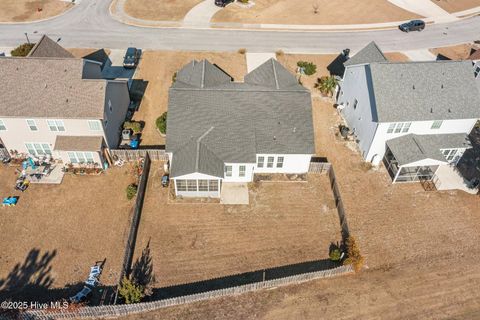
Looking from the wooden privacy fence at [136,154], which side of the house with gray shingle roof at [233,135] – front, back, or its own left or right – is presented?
left

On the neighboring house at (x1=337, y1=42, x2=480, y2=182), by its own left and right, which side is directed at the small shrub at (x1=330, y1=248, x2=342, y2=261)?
back

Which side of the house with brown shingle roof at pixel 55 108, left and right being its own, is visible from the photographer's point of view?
back

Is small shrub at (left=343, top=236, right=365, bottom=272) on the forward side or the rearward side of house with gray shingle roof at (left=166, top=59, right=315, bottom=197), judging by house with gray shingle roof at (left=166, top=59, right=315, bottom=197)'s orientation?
on the rearward side

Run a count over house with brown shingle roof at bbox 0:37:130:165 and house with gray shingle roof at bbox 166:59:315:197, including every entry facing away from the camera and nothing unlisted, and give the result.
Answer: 2

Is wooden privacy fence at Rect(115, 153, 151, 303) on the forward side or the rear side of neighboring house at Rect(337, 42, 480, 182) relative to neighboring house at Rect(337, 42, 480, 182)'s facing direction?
on the rear side

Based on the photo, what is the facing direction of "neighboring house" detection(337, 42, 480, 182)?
away from the camera

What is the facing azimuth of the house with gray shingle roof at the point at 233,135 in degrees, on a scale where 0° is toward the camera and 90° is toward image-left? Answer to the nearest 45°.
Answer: approximately 180°

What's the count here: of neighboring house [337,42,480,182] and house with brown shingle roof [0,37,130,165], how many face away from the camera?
2

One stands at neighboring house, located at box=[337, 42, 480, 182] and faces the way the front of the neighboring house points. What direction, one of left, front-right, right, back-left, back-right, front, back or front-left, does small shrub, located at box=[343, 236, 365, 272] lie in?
back

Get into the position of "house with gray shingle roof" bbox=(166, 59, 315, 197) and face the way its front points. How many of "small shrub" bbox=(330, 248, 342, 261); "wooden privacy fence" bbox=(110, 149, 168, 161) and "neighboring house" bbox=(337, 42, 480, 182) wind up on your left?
1

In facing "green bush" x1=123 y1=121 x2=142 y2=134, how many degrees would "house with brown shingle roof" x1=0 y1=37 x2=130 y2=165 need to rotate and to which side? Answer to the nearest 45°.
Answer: approximately 90° to its right

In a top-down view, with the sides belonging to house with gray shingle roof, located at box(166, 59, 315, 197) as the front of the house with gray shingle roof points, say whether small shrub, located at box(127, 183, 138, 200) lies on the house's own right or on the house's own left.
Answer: on the house's own left
